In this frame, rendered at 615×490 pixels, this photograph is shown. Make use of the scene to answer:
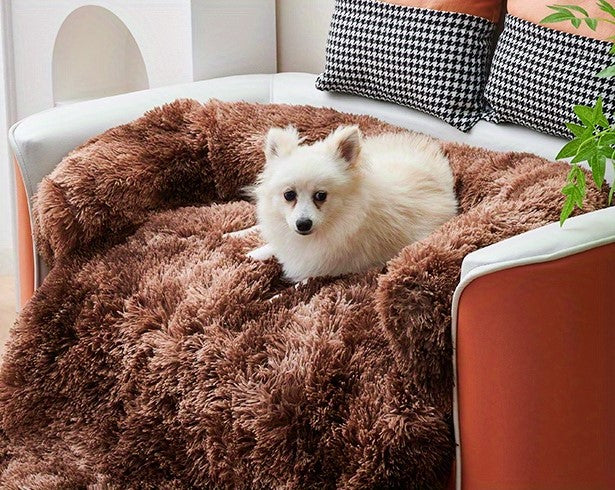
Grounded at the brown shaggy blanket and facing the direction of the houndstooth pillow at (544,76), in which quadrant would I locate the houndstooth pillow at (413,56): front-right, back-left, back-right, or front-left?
front-left

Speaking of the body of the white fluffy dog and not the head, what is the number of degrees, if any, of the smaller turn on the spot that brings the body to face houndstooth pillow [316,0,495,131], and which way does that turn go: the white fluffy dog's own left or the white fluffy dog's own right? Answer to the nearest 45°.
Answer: approximately 135° to the white fluffy dog's own right

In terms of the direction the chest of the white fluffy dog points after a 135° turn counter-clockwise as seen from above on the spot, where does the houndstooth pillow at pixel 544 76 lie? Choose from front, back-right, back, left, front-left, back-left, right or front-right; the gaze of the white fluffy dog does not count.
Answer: front-left

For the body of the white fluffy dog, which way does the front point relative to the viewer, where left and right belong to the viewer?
facing the viewer and to the left of the viewer
